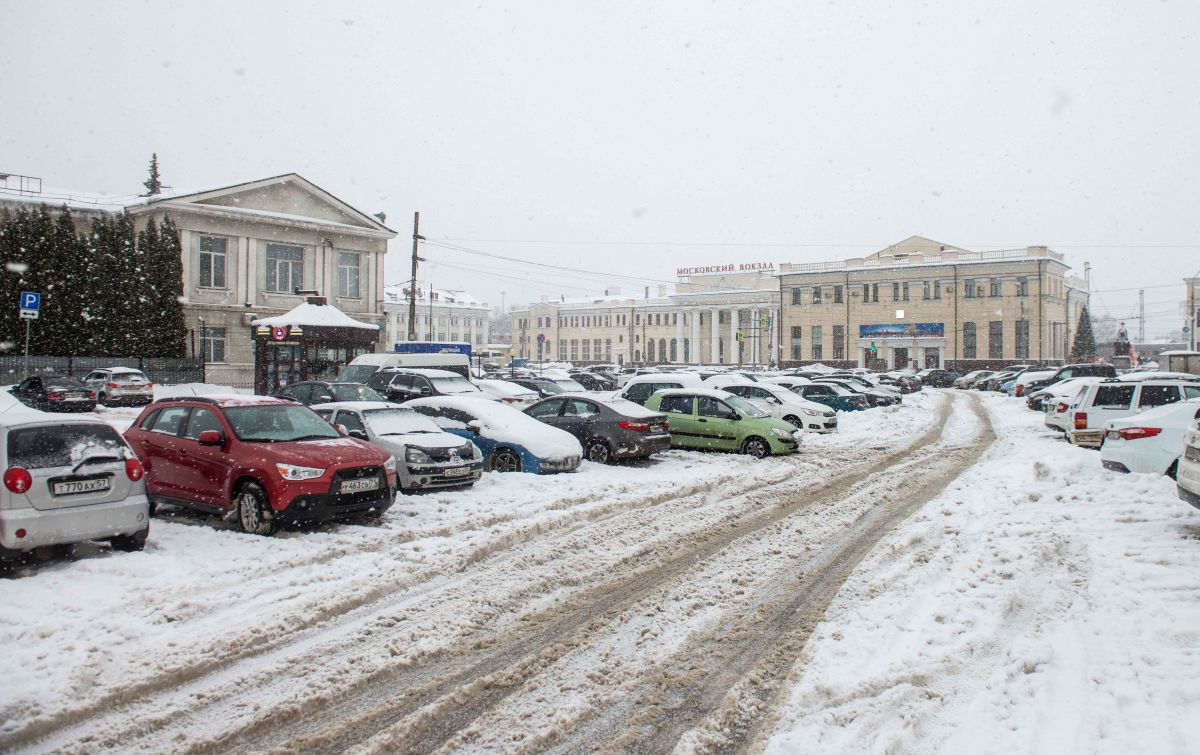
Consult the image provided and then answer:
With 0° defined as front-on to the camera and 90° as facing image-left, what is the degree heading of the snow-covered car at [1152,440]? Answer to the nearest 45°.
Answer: approximately 225°

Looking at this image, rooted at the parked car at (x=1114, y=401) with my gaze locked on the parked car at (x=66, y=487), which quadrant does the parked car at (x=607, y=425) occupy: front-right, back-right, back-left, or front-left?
front-right

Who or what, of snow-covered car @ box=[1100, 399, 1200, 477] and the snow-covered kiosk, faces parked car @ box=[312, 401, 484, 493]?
the snow-covered kiosk

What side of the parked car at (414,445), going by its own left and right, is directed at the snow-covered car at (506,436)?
left

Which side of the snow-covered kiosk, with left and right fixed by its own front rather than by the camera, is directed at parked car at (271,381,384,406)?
front

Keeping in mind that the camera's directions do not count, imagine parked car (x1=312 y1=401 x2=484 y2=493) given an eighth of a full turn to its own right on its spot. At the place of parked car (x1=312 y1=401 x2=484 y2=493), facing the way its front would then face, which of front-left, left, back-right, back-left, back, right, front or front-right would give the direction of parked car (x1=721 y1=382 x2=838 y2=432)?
back-left

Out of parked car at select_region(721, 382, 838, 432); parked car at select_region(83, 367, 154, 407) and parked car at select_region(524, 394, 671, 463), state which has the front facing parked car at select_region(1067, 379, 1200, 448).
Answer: parked car at select_region(721, 382, 838, 432)

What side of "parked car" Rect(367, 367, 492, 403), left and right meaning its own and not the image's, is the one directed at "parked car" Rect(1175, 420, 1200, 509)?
front

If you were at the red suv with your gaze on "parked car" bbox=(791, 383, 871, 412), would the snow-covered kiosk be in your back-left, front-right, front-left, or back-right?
front-left

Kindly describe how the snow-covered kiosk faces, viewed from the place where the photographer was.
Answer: facing the viewer

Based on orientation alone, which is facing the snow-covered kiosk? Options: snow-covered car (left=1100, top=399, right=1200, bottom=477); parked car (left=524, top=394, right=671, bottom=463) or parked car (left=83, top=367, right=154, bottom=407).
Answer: parked car (left=524, top=394, right=671, bottom=463)

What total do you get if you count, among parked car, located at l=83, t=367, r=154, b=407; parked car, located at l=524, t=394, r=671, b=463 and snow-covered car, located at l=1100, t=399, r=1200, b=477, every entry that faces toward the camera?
0

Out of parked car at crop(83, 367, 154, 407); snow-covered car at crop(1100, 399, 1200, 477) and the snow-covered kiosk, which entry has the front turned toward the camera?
the snow-covered kiosk

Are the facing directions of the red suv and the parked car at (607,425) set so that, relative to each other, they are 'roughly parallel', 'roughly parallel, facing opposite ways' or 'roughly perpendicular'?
roughly parallel, facing opposite ways

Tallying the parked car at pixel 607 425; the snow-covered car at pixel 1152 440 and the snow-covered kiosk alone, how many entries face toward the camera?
1

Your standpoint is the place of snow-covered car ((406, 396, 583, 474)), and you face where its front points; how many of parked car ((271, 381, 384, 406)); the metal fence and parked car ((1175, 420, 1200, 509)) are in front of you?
1

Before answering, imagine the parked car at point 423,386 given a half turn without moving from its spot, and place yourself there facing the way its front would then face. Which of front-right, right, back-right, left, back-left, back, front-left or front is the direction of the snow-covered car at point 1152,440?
back

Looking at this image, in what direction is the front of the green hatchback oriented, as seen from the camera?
facing the viewer and to the right of the viewer

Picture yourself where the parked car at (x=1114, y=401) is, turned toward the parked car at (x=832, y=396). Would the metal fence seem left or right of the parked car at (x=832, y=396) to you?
left

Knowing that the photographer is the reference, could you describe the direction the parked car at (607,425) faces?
facing away from the viewer and to the left of the viewer
